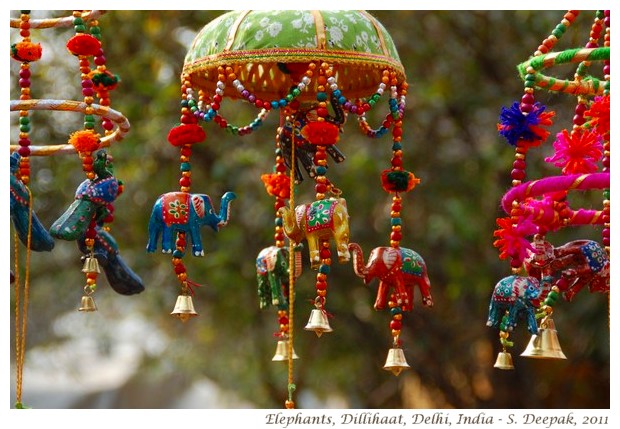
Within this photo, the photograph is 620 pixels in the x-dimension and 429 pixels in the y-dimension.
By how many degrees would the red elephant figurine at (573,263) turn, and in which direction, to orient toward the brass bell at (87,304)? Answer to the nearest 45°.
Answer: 0° — it already faces it

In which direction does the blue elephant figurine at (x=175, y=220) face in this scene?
to the viewer's right

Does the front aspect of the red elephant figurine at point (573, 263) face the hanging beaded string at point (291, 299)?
yes

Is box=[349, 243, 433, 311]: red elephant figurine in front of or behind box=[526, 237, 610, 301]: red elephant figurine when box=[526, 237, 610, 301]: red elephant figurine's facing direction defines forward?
in front

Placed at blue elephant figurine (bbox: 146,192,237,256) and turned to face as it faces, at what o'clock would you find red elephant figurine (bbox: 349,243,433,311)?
The red elephant figurine is roughly at 12 o'clock from the blue elephant figurine.

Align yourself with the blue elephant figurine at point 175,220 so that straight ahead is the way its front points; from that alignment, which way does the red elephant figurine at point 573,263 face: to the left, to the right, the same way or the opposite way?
the opposite way

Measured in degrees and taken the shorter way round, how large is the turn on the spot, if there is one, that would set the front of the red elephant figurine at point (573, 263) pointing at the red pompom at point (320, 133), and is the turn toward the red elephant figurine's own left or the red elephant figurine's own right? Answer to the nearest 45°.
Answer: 0° — it already faces it

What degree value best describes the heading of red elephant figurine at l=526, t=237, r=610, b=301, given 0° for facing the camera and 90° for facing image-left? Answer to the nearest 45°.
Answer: approximately 90°
